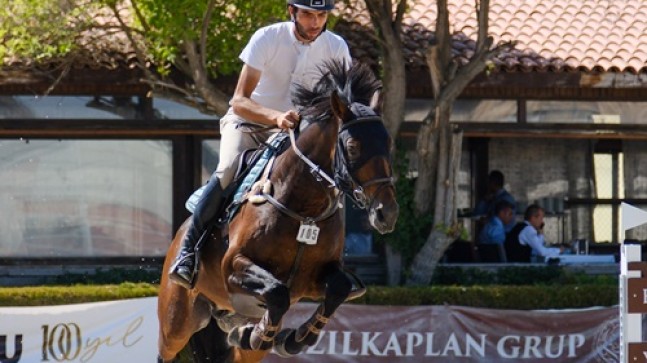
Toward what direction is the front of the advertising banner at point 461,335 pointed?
toward the camera

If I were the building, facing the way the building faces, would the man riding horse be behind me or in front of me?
in front

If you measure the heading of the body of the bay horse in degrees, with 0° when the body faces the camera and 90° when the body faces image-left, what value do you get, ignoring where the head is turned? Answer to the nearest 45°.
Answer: approximately 315°

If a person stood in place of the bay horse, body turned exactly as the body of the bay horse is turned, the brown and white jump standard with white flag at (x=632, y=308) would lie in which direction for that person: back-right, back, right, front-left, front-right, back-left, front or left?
left

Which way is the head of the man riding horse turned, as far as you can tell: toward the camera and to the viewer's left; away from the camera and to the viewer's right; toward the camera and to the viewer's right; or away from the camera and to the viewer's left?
toward the camera and to the viewer's right

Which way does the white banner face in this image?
toward the camera

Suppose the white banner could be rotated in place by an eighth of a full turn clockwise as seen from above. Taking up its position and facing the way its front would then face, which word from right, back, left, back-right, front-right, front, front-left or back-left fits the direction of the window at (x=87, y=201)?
back-right

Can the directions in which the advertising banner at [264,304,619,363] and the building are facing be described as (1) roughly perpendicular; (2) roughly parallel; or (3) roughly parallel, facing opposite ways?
roughly parallel
